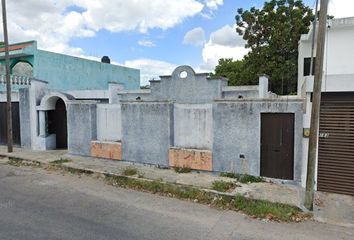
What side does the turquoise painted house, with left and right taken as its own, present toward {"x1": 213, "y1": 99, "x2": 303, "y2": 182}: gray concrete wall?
left

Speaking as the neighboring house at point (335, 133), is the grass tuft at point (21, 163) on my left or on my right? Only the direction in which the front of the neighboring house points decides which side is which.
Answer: on my right

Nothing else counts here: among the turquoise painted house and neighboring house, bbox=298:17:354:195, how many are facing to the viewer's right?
0

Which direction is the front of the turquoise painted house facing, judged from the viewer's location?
facing the viewer and to the left of the viewer

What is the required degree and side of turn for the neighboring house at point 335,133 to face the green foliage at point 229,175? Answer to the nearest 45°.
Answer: approximately 90° to its right

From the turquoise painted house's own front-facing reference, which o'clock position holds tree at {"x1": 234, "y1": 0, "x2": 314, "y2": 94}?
The tree is roughly at 8 o'clock from the turquoise painted house.

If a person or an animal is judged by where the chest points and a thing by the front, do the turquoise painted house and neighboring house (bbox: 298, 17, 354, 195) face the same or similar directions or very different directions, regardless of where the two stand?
same or similar directions

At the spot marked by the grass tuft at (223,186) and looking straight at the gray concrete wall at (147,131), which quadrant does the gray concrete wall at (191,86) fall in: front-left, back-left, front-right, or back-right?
front-right

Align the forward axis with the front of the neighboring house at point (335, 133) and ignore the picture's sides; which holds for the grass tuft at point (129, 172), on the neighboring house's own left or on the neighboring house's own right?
on the neighboring house's own right

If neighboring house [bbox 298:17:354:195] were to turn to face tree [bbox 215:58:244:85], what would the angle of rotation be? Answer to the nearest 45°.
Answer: approximately 135° to its right

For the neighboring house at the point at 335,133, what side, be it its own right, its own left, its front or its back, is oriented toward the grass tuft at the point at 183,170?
right

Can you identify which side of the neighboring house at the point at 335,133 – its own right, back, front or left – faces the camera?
front

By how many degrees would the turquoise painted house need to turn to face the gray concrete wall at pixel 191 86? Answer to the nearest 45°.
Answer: approximately 90° to its left

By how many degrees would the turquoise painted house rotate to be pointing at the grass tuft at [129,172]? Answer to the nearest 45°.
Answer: approximately 45° to its left
